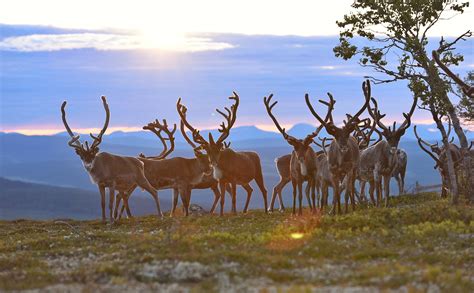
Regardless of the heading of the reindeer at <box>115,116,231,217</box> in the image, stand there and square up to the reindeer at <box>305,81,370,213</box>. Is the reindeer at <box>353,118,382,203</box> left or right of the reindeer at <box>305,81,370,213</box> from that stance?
left

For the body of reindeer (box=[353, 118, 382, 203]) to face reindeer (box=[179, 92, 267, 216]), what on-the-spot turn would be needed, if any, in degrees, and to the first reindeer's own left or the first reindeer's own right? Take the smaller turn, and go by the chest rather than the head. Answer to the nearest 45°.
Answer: approximately 45° to the first reindeer's own right

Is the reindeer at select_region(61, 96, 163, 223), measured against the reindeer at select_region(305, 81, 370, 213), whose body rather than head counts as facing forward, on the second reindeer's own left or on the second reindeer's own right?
on the second reindeer's own right

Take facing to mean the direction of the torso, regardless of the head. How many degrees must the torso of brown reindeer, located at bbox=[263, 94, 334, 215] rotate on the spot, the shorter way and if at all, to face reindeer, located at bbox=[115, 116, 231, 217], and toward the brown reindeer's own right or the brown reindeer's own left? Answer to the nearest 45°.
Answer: approximately 135° to the brown reindeer's own right

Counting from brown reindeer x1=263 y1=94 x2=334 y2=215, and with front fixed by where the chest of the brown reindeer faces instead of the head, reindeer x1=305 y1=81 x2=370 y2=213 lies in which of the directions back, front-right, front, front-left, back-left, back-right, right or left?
front-left

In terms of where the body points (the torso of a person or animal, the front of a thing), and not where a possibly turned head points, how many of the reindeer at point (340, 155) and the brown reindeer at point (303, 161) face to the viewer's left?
0
